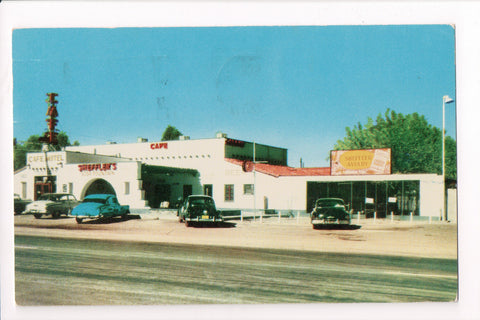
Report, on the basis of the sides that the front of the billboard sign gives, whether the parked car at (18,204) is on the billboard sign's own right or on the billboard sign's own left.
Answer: on the billboard sign's own right

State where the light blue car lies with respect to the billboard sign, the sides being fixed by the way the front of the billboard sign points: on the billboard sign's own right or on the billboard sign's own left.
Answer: on the billboard sign's own right

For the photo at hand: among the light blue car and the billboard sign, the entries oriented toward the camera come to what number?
1

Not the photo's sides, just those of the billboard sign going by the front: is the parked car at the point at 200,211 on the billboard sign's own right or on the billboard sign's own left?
on the billboard sign's own right

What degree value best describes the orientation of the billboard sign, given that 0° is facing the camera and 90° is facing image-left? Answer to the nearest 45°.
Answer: approximately 0°

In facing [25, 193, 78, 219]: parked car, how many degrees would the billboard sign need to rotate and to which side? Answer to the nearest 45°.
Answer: approximately 90° to its right
